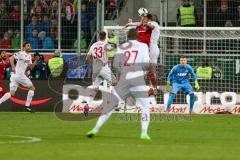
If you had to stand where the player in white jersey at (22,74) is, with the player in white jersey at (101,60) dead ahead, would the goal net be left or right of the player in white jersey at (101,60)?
left

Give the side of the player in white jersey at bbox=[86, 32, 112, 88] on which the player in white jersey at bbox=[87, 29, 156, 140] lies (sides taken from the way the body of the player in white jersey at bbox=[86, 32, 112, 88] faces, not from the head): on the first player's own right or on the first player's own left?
on the first player's own right

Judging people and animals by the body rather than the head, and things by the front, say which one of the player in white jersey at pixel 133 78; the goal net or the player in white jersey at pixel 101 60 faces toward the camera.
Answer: the goal net

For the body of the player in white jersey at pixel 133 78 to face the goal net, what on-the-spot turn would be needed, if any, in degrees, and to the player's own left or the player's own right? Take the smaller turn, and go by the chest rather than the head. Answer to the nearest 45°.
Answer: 0° — they already face it

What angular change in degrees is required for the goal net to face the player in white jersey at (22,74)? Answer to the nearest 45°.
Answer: approximately 90° to its right

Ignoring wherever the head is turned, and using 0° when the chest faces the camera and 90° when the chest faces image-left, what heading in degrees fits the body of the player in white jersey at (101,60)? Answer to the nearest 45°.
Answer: approximately 225°

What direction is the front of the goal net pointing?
toward the camera

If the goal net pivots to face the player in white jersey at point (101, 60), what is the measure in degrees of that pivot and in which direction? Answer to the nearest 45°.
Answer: approximately 45° to its right

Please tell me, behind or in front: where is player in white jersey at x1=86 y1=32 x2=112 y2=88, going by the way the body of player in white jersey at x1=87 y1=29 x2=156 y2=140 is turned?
in front

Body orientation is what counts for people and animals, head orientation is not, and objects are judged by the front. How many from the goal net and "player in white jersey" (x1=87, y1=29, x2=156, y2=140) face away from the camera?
1

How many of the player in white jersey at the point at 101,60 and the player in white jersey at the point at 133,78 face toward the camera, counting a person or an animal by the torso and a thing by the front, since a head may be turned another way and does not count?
0

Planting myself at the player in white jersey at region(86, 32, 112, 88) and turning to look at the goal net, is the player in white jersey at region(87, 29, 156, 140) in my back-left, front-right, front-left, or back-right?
back-right

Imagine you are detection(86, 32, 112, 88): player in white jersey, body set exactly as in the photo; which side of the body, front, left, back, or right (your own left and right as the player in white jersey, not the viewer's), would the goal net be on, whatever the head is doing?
front

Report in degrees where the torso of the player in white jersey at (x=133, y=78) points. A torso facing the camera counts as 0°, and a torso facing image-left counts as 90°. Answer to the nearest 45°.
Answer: approximately 180°

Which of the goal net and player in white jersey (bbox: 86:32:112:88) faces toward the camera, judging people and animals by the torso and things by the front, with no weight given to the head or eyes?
the goal net

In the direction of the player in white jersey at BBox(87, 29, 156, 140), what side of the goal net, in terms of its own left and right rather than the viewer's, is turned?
front
